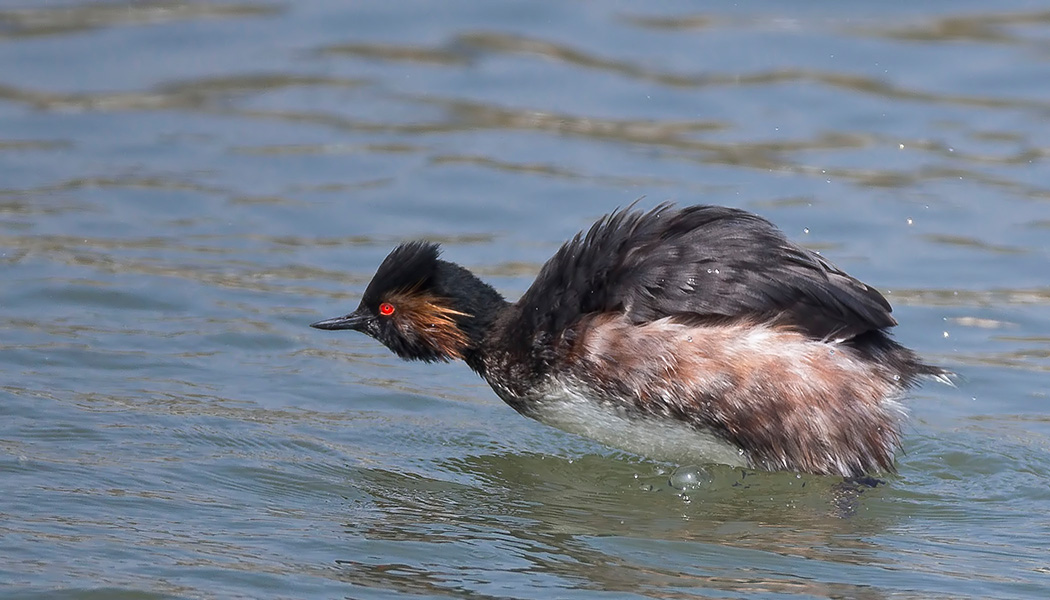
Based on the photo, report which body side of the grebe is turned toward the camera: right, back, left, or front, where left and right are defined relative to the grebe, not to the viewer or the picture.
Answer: left
